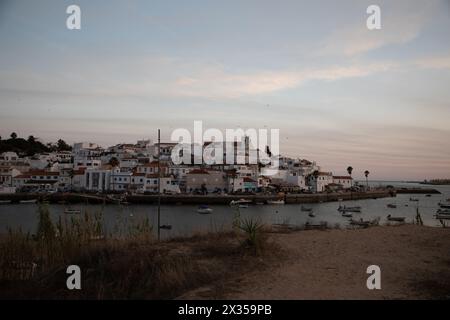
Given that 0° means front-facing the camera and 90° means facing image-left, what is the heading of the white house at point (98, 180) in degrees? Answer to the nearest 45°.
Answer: approximately 0°
